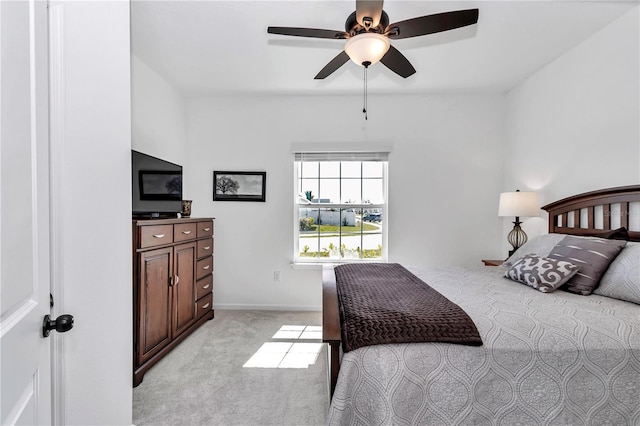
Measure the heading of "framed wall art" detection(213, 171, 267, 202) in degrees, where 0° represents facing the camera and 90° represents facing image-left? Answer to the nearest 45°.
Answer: approximately 0°

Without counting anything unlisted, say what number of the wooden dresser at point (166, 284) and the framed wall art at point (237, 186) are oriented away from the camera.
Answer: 0

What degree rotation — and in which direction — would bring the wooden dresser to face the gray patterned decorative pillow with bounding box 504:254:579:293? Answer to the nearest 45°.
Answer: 0° — it already faces it

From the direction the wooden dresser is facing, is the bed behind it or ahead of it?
ahead

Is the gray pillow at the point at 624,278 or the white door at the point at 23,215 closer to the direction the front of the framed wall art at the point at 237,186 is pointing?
the white door

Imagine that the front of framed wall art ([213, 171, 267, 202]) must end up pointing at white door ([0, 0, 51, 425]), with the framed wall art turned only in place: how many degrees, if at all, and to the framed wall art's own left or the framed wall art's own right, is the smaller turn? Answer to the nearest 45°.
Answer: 0° — it already faces it

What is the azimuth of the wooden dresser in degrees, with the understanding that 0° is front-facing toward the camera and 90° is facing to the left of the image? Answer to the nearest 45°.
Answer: approximately 315°

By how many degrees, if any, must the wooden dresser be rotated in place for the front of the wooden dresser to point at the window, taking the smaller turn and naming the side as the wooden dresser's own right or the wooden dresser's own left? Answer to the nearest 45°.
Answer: approximately 45° to the wooden dresser's own left
